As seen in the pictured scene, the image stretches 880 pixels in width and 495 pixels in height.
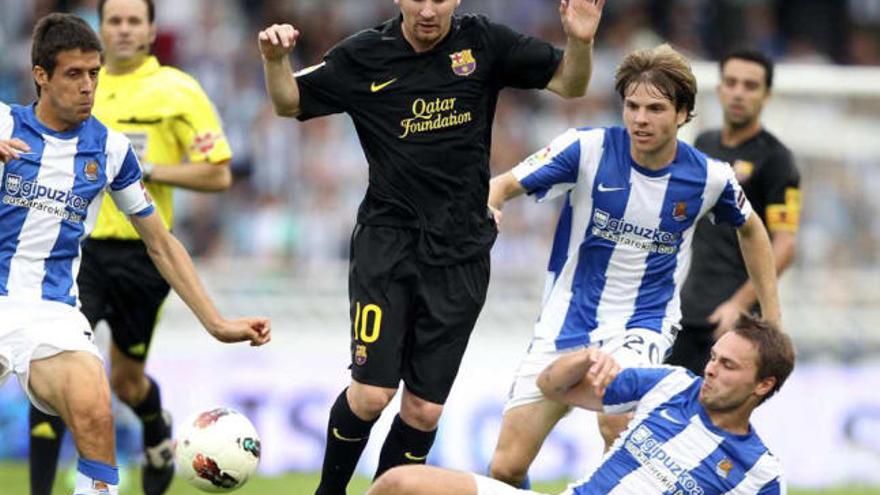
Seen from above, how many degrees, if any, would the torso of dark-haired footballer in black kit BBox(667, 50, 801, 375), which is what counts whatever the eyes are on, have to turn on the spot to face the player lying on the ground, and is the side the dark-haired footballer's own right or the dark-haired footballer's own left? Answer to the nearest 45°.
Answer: approximately 45° to the dark-haired footballer's own left

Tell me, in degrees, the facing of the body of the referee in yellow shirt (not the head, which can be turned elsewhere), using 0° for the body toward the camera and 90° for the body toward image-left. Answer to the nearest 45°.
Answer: approximately 45°

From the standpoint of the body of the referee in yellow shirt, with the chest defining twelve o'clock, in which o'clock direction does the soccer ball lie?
The soccer ball is roughly at 10 o'clock from the referee in yellow shirt.

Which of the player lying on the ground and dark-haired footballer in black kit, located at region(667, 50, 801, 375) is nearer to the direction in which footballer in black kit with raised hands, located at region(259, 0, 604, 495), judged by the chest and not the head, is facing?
the player lying on the ground

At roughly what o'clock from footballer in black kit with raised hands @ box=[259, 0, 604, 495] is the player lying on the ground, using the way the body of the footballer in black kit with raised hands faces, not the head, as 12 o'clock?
The player lying on the ground is roughly at 10 o'clock from the footballer in black kit with raised hands.

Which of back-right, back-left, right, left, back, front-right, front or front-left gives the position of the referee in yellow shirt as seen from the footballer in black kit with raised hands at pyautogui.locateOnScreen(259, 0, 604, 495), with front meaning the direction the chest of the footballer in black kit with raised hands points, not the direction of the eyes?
back-right

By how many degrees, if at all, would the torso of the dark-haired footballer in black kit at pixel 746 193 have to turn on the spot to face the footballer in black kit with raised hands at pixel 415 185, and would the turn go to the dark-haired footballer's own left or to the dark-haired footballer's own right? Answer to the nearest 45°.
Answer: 0° — they already face them

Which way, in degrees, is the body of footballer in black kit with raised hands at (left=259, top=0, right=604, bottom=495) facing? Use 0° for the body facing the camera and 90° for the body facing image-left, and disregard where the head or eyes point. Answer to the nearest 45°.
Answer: approximately 0°

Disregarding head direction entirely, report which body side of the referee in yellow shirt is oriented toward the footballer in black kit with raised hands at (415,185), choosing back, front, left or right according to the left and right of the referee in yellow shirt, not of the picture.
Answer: left
